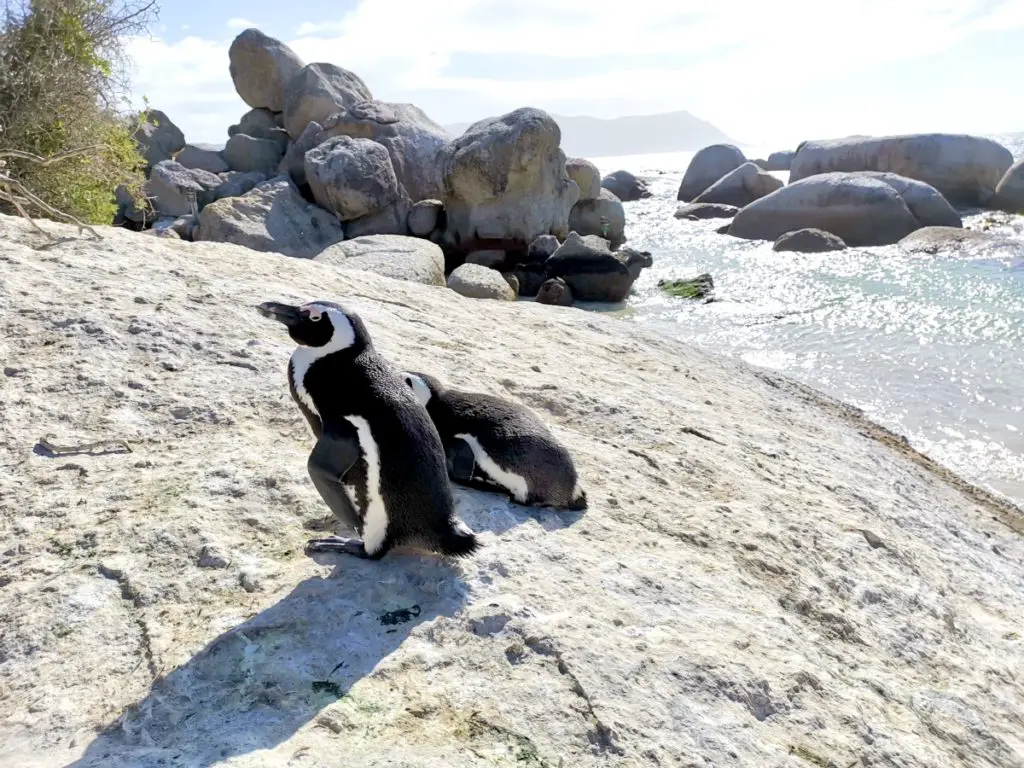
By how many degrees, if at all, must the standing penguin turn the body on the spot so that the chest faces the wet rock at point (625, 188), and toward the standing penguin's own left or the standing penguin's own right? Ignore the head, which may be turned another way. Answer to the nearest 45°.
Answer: approximately 90° to the standing penguin's own right

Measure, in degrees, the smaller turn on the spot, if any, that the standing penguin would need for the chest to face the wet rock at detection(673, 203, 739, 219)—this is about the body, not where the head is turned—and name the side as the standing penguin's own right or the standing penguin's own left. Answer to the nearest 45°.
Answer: approximately 135° to the standing penguin's own right

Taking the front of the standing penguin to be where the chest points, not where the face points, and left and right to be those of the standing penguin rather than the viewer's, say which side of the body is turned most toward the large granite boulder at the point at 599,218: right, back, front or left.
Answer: right

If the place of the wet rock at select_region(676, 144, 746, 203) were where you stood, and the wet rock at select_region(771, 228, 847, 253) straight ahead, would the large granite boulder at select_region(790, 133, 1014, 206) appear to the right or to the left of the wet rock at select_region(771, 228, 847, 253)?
left

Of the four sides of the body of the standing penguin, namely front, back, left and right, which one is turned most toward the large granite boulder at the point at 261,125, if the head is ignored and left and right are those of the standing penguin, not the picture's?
right

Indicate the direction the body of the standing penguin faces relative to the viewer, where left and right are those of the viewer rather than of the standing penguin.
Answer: facing to the left of the viewer

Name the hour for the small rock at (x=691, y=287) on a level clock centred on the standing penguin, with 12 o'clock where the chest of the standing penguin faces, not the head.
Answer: The small rock is roughly at 4 o'clock from the standing penguin.

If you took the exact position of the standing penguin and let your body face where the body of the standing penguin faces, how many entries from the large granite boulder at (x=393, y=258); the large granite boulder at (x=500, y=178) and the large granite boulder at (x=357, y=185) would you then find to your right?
3

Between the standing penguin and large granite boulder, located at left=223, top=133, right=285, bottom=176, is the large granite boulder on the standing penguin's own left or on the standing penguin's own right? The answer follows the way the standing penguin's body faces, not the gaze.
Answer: on the standing penguin's own right

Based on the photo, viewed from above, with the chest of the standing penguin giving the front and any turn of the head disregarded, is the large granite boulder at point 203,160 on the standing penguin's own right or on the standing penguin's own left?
on the standing penguin's own right
